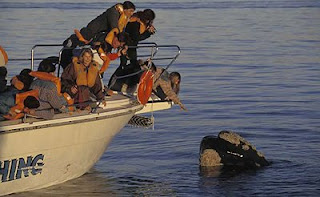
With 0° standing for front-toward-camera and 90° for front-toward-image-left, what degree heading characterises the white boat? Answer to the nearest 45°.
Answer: approximately 270°

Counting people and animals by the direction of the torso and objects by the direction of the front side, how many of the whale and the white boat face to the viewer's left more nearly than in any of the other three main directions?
1

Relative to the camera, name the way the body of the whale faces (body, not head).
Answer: to the viewer's left

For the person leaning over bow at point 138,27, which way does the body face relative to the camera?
to the viewer's right
